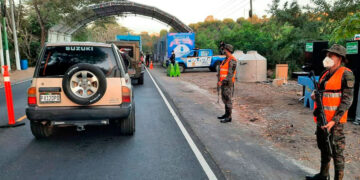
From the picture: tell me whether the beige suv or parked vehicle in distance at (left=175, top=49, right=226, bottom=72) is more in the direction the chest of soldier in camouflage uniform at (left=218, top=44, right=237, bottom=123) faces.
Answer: the beige suv

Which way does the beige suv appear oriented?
away from the camera

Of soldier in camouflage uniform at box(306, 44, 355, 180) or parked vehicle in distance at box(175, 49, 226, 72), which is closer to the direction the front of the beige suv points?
the parked vehicle in distance

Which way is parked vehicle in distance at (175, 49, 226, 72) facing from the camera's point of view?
to the viewer's left

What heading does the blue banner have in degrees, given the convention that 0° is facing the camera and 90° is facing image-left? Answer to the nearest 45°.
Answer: approximately 0°

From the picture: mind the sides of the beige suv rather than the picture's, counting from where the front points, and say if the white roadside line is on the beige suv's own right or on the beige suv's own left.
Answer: on the beige suv's own right

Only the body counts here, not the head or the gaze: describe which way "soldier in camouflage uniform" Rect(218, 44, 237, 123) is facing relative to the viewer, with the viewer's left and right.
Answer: facing to the left of the viewer

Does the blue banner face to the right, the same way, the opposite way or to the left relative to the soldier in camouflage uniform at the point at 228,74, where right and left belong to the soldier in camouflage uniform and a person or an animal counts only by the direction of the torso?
to the left

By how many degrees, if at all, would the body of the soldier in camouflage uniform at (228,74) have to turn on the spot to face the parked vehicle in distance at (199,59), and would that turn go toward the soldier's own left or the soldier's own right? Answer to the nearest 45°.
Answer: approximately 90° to the soldier's own right

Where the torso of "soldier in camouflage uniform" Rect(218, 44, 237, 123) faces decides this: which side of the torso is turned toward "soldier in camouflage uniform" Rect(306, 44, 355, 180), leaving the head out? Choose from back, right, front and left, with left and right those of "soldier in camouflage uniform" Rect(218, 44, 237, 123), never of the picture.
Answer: left

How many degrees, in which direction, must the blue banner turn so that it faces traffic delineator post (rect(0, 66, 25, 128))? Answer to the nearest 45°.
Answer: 0° — it already faces it

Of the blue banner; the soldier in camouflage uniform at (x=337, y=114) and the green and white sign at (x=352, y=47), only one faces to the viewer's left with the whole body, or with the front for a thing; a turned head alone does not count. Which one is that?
the soldier in camouflage uniform
